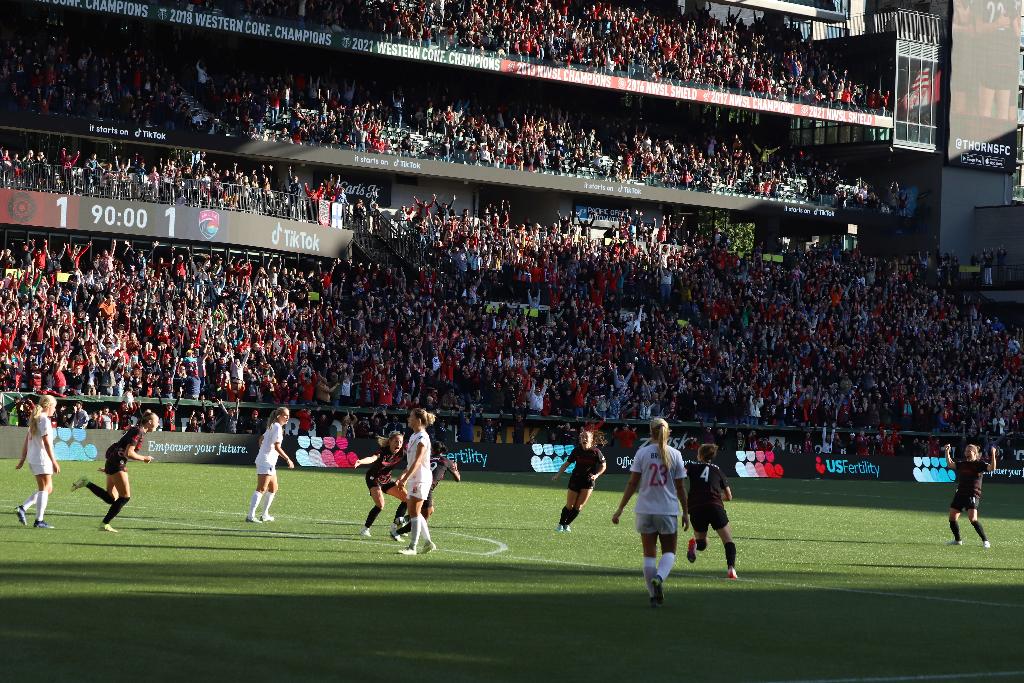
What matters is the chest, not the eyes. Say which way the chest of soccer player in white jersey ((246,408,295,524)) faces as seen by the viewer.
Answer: to the viewer's right

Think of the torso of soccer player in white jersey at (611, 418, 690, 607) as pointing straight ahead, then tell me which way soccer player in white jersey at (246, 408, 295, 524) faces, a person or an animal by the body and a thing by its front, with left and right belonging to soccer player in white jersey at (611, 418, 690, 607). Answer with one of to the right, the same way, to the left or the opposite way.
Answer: to the right

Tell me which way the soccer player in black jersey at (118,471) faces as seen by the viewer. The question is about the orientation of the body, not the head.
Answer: to the viewer's right

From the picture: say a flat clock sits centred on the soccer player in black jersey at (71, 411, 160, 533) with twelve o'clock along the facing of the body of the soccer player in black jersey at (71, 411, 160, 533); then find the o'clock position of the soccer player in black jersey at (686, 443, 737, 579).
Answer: the soccer player in black jersey at (686, 443, 737, 579) is roughly at 1 o'clock from the soccer player in black jersey at (71, 411, 160, 533).

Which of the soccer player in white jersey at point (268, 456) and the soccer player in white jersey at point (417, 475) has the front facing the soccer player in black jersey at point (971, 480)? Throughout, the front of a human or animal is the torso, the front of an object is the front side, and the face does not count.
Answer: the soccer player in white jersey at point (268, 456)

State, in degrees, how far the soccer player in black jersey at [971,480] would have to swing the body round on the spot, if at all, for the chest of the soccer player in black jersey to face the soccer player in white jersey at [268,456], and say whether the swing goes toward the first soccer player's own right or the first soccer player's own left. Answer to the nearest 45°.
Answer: approximately 90° to the first soccer player's own right

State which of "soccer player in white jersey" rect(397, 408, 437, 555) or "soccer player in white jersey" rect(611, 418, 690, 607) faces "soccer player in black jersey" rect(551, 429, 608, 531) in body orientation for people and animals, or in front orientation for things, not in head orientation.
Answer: "soccer player in white jersey" rect(611, 418, 690, 607)

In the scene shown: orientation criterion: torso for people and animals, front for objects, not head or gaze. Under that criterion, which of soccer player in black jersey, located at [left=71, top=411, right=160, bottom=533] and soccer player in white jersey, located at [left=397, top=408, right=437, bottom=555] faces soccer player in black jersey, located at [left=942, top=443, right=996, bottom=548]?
soccer player in black jersey, located at [left=71, top=411, right=160, bottom=533]

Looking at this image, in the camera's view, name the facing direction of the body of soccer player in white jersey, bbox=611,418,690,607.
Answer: away from the camera

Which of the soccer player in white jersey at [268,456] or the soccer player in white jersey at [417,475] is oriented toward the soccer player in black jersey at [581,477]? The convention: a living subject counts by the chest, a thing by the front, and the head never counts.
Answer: the soccer player in white jersey at [268,456]

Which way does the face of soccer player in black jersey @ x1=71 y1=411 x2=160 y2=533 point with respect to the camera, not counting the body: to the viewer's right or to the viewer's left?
to the viewer's right

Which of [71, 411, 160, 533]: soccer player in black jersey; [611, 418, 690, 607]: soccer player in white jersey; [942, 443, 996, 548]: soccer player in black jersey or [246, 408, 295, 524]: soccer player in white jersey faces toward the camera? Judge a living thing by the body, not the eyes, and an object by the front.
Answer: [942, 443, 996, 548]: soccer player in black jersey
